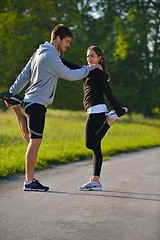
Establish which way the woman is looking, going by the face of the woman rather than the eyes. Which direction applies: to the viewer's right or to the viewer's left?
to the viewer's left

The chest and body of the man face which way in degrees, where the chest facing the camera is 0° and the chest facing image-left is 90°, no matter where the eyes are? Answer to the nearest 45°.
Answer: approximately 270°

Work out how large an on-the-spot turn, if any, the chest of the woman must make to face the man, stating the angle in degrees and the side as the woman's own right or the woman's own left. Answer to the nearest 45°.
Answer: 0° — they already face them

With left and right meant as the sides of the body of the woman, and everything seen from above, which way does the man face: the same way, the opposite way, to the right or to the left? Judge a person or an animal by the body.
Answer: the opposite way

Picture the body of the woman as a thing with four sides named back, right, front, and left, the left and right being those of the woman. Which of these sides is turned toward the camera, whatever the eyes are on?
left

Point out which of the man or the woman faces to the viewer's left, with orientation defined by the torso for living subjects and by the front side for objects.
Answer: the woman

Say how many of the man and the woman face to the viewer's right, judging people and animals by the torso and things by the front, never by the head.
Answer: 1

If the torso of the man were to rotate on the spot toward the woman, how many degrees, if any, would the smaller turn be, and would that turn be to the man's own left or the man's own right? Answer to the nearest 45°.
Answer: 0° — they already face them
